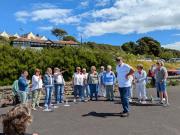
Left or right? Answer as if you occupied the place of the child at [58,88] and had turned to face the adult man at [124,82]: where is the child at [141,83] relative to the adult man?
left

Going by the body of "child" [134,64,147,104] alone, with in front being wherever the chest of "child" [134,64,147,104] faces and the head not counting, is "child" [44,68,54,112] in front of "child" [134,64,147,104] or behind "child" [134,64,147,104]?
in front

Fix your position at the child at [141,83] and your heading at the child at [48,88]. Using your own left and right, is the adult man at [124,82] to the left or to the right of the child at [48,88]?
left

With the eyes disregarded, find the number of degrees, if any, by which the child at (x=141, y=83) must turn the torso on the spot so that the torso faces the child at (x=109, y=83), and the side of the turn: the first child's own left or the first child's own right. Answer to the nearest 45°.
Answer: approximately 45° to the first child's own right

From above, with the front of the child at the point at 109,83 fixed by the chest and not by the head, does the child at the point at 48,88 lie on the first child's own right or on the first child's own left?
on the first child's own right

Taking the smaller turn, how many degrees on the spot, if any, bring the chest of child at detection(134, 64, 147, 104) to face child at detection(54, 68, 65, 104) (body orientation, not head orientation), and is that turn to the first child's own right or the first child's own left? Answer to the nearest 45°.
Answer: approximately 45° to the first child's own right

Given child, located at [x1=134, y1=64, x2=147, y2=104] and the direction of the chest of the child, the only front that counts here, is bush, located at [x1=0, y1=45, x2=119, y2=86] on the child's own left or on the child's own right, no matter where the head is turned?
on the child's own right

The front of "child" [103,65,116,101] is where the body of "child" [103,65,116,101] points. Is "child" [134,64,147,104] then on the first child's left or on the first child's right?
on the first child's left

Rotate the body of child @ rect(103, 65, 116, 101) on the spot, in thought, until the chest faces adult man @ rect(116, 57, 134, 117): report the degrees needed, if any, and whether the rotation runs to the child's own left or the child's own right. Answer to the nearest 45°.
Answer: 0° — they already face them

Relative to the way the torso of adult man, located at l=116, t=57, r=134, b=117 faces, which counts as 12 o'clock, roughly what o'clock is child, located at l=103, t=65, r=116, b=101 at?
The child is roughly at 4 o'clock from the adult man.
